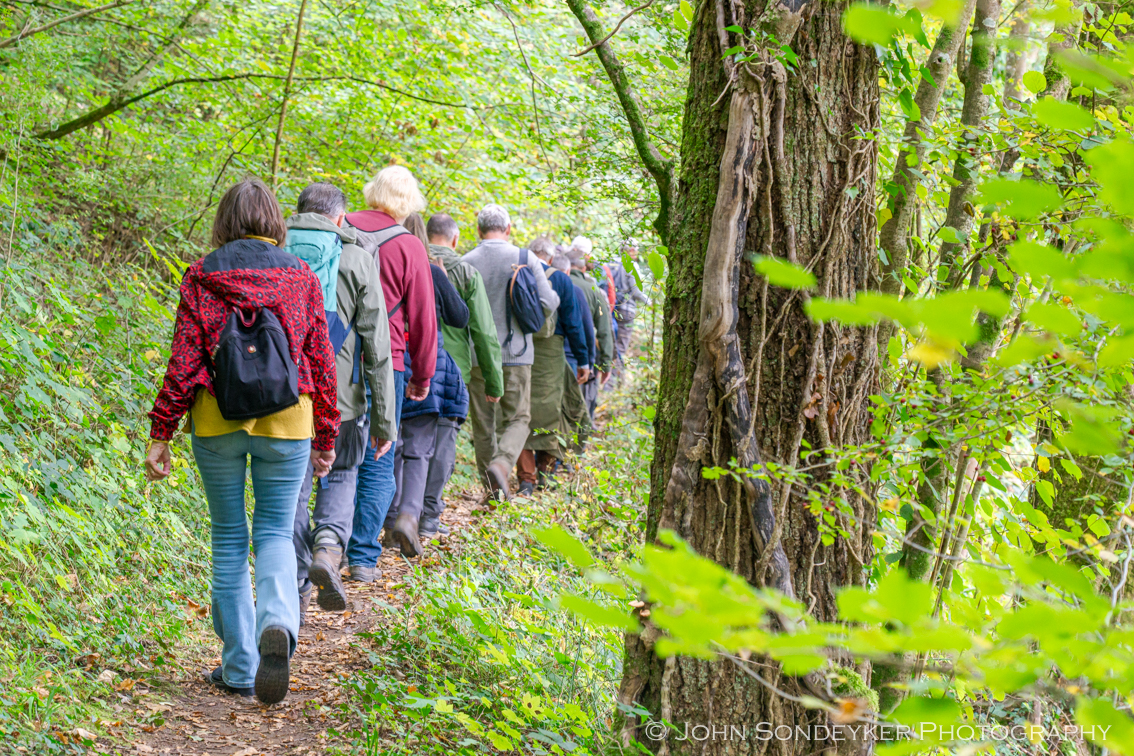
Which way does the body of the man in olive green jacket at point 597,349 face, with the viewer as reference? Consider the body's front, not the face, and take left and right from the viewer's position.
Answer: facing away from the viewer

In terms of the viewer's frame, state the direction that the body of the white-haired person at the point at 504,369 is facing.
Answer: away from the camera

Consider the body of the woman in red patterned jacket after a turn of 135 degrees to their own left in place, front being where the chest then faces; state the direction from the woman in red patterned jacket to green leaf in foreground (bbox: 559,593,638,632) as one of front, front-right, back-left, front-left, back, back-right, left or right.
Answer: front-left

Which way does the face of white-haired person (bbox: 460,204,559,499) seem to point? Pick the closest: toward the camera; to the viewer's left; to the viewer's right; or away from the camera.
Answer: away from the camera

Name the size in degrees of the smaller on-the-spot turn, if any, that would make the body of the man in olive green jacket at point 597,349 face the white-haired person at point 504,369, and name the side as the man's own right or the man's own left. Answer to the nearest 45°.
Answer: approximately 180°

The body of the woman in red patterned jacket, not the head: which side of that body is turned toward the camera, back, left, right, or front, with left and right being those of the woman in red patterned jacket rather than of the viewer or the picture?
back

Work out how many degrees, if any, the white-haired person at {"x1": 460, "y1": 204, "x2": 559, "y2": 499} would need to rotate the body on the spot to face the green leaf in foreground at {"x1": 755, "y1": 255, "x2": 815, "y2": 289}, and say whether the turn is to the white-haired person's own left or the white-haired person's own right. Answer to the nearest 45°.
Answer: approximately 180°

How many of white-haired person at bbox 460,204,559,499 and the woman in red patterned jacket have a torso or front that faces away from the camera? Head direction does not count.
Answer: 2

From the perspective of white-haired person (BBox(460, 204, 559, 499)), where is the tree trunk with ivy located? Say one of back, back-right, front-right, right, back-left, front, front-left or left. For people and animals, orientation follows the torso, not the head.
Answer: back

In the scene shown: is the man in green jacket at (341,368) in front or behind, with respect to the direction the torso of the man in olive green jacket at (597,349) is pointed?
behind

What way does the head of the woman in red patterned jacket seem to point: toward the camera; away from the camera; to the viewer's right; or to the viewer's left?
away from the camera

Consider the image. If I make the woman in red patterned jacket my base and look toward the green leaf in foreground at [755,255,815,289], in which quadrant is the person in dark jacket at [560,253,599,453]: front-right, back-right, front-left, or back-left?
back-left

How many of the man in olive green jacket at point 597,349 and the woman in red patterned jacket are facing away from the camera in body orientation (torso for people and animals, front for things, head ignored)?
2
